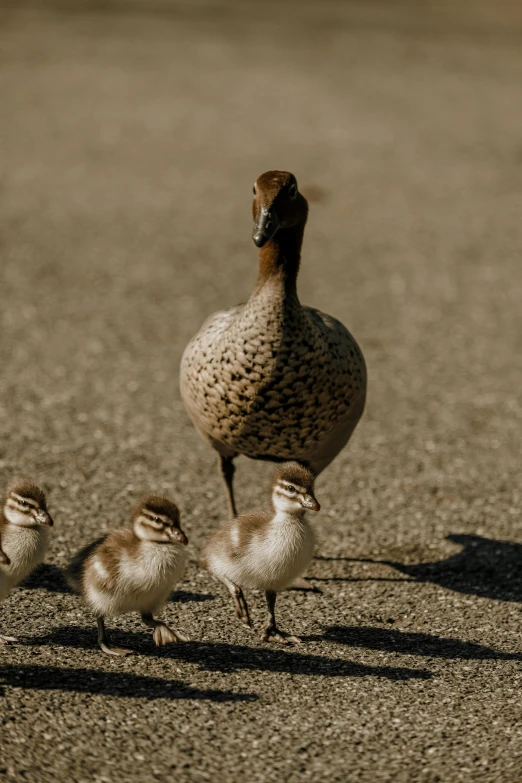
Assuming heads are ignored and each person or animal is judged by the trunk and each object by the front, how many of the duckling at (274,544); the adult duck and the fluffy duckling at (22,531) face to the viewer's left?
0

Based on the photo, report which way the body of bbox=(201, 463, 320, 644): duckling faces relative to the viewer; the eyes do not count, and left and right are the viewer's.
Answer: facing the viewer and to the right of the viewer

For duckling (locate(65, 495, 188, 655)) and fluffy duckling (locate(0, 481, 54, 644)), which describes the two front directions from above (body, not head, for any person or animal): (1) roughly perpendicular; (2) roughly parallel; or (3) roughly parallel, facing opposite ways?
roughly parallel

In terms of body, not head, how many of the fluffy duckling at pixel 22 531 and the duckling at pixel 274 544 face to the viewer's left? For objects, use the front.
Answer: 0

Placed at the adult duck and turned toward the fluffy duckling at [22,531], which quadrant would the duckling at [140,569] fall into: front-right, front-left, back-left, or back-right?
front-left

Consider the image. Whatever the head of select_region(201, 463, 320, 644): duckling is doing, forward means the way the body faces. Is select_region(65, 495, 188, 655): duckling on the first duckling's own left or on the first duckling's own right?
on the first duckling's own right

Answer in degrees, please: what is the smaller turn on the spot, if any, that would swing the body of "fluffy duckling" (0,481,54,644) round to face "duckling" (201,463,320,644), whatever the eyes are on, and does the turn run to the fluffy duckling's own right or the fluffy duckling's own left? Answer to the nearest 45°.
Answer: approximately 45° to the fluffy duckling's own left

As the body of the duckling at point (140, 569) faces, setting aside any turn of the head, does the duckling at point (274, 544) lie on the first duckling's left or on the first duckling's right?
on the first duckling's left

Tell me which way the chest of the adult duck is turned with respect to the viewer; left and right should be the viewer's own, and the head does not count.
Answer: facing the viewer

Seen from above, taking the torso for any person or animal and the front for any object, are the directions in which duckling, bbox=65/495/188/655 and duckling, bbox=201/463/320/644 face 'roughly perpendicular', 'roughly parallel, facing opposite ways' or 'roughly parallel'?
roughly parallel

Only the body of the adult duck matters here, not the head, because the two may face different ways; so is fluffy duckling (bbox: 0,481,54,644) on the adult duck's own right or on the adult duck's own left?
on the adult duck's own right

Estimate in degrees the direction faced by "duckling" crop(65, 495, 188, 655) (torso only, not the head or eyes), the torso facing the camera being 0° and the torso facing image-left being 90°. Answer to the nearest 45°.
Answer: approximately 315°

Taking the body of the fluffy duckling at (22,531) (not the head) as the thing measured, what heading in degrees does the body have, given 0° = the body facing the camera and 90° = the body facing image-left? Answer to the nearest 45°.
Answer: approximately 315°
